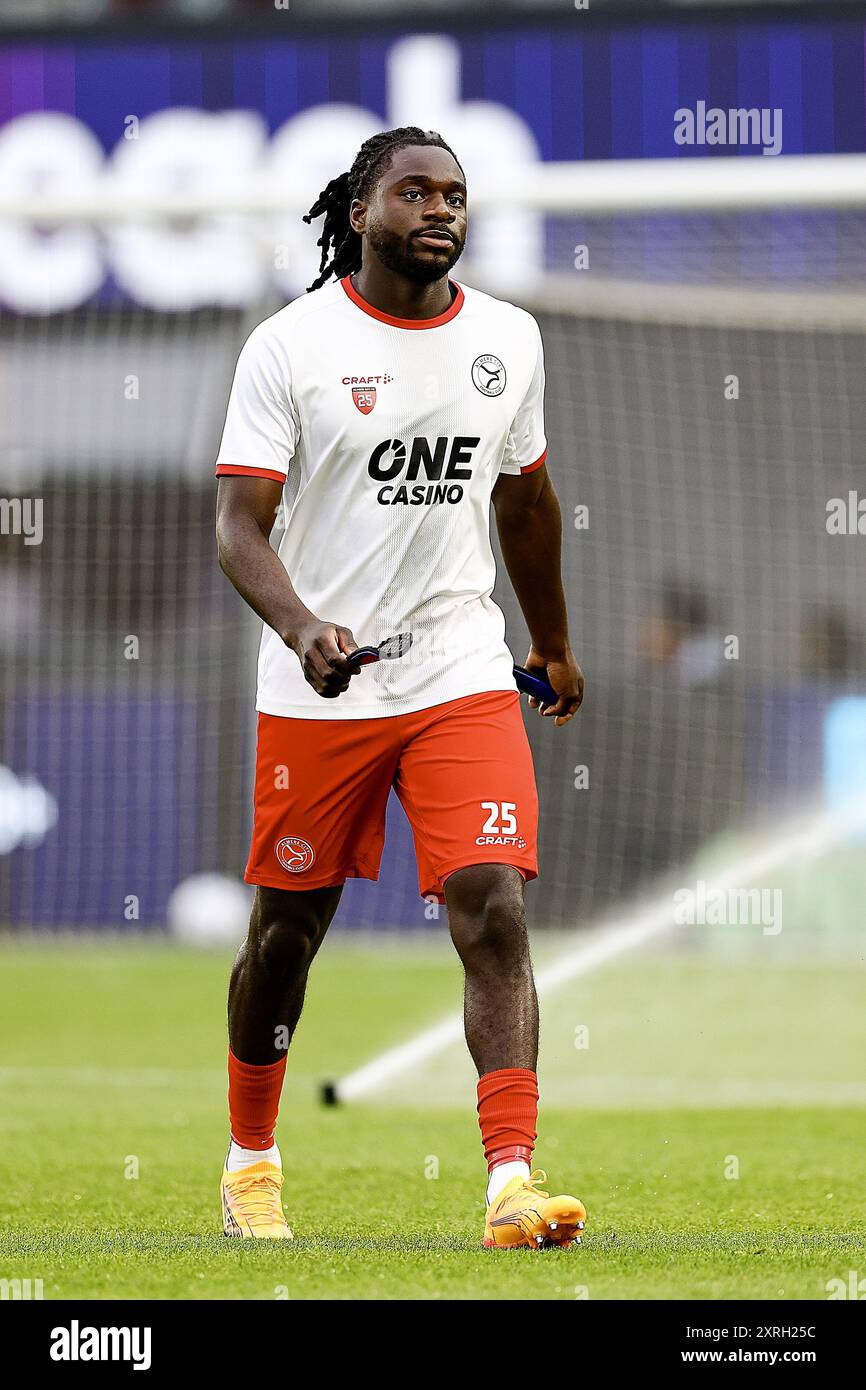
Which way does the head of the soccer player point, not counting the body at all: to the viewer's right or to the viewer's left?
to the viewer's right

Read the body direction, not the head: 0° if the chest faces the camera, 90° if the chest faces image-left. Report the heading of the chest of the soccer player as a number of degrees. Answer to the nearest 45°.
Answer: approximately 315°
